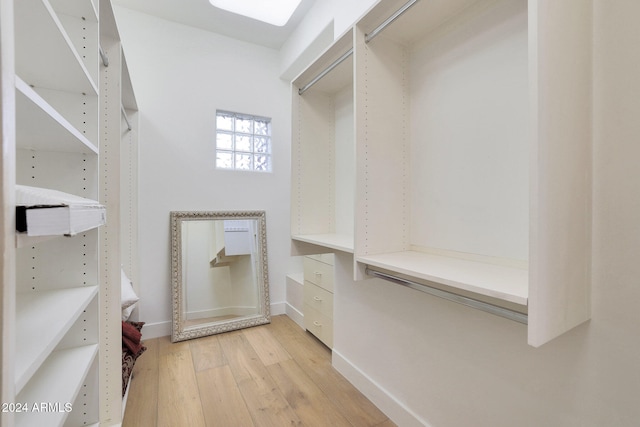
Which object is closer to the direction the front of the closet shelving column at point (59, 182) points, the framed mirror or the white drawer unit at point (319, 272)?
the white drawer unit

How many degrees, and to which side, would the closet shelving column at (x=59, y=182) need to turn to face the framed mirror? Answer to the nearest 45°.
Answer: approximately 45° to its left

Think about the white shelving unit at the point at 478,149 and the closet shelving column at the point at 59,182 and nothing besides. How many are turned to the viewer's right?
1

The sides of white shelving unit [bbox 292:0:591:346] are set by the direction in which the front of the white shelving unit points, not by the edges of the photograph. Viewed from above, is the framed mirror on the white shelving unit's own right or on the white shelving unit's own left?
on the white shelving unit's own right

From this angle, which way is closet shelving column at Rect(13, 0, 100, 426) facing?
to the viewer's right

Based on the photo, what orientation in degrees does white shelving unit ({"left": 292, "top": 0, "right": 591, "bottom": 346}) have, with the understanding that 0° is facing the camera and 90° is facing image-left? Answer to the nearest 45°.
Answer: approximately 45°
